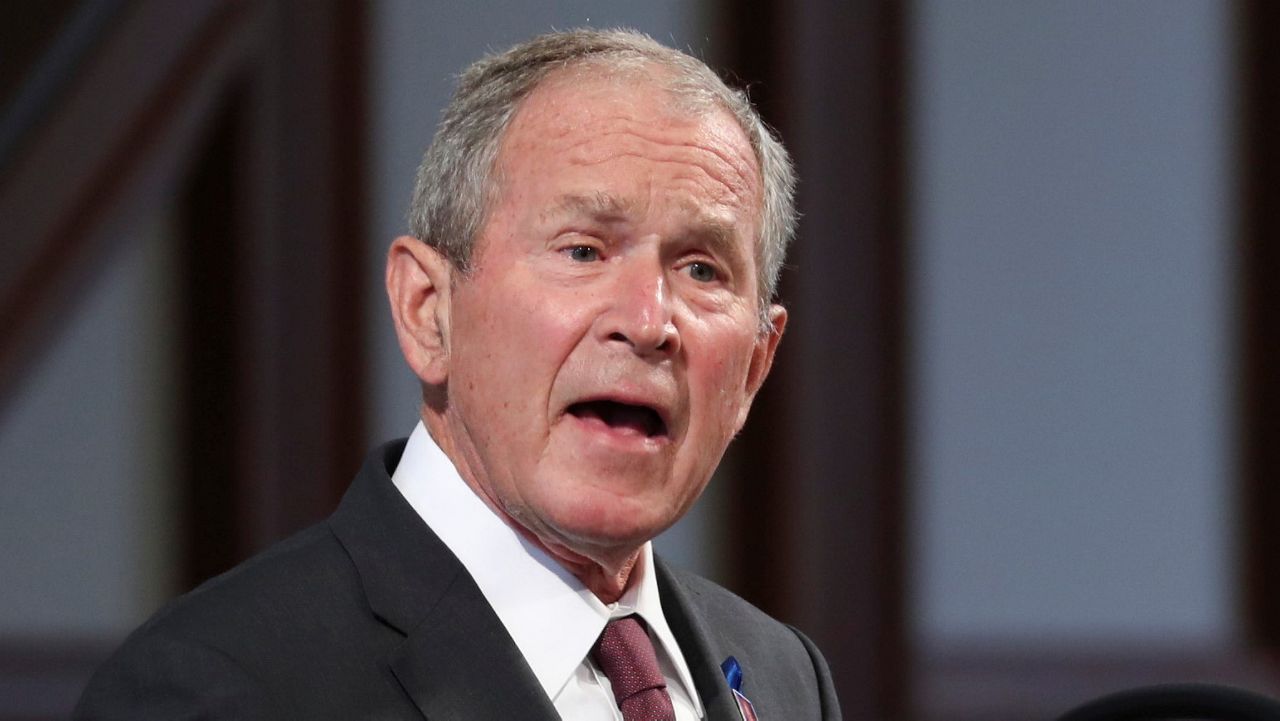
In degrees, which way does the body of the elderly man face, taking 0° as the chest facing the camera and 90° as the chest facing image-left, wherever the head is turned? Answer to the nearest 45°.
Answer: approximately 315°
